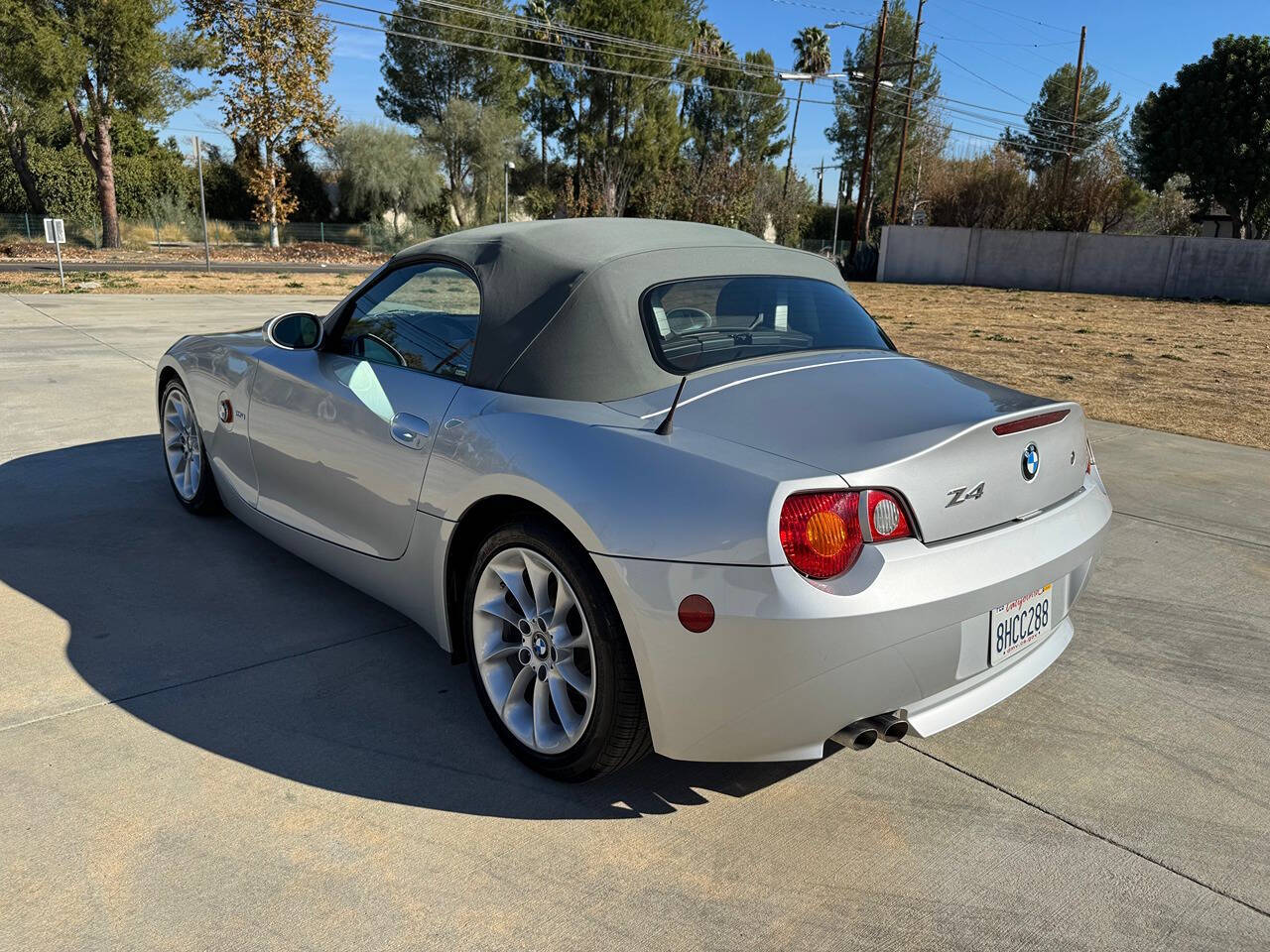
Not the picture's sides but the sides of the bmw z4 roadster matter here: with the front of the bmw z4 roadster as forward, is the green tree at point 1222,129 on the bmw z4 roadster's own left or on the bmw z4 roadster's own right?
on the bmw z4 roadster's own right

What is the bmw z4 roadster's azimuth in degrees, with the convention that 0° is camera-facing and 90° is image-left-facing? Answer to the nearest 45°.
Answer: approximately 135°

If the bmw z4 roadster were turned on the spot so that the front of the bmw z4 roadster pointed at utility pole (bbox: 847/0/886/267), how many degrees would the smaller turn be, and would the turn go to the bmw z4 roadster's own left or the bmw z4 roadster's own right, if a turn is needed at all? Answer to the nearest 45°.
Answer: approximately 45° to the bmw z4 roadster's own right

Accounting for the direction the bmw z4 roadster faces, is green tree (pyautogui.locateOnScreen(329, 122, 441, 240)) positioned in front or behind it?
in front

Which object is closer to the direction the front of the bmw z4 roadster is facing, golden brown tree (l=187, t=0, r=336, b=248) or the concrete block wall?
the golden brown tree

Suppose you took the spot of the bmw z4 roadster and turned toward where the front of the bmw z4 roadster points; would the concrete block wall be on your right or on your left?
on your right

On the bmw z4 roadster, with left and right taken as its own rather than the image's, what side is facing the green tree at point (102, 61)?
front

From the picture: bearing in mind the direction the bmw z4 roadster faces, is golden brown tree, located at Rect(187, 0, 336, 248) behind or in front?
in front
